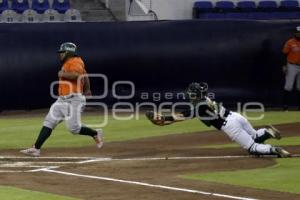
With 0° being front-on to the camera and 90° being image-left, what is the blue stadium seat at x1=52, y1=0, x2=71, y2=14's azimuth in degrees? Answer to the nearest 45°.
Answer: approximately 0°

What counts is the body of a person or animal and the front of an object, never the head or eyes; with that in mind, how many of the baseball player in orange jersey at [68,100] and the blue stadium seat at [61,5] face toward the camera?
1

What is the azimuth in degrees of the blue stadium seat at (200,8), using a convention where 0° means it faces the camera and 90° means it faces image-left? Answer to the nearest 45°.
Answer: approximately 0°

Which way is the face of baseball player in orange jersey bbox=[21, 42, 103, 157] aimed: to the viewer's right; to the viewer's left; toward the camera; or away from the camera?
to the viewer's left

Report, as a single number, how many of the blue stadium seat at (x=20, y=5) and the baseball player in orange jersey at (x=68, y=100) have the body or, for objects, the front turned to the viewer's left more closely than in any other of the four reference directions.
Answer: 1

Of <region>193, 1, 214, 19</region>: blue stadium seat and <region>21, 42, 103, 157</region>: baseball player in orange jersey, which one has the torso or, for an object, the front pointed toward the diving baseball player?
the blue stadium seat

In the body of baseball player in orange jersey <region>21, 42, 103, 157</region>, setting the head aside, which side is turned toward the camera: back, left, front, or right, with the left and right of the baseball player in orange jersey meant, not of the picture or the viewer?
left

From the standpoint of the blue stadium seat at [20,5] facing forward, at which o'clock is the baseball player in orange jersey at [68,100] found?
The baseball player in orange jersey is roughly at 12 o'clock from the blue stadium seat.

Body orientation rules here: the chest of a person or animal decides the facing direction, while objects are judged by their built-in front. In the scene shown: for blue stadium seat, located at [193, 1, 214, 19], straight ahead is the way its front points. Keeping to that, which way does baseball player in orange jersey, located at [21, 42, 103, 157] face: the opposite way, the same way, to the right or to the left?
to the right

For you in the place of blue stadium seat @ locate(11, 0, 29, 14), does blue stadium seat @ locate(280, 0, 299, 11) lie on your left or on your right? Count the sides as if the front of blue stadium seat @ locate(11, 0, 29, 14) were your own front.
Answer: on your left

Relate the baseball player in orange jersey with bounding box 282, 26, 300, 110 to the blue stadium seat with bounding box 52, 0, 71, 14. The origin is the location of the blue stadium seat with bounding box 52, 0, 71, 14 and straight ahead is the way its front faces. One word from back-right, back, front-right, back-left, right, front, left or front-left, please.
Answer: front-left
